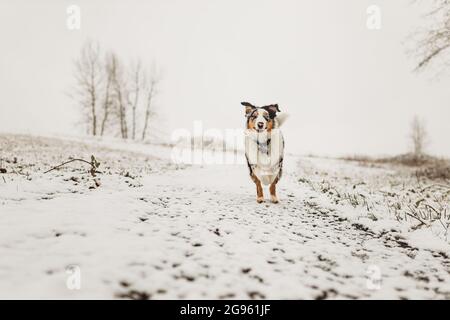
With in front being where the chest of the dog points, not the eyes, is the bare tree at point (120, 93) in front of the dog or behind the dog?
behind

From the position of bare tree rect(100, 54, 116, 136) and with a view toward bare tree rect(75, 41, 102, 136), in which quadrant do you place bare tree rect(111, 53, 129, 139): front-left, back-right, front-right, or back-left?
back-left

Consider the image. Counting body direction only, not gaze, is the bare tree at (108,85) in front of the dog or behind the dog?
behind

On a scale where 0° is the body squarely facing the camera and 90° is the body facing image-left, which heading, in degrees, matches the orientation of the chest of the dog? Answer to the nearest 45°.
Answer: approximately 0°

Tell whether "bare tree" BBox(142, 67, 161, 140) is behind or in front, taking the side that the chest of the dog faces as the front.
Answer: behind

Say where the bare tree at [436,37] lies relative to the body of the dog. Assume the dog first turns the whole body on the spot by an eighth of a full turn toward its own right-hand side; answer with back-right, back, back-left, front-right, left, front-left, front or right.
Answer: back
